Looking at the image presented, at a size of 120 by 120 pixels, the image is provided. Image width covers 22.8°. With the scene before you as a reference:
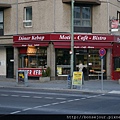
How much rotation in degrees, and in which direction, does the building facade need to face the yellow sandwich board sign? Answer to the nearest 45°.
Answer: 0° — it already faces it

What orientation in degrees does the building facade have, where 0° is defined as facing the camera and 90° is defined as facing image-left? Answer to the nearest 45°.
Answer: approximately 0°

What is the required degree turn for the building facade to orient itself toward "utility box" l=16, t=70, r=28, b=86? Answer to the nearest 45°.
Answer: approximately 45° to its right
